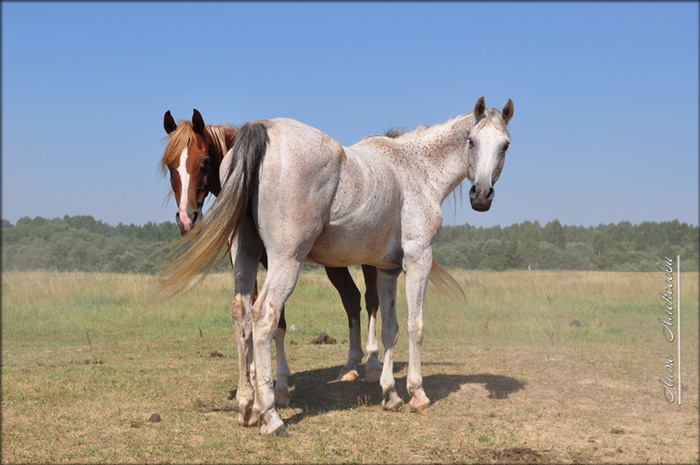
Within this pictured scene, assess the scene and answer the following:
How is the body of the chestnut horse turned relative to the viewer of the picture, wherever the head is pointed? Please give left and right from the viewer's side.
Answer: facing the viewer and to the left of the viewer
